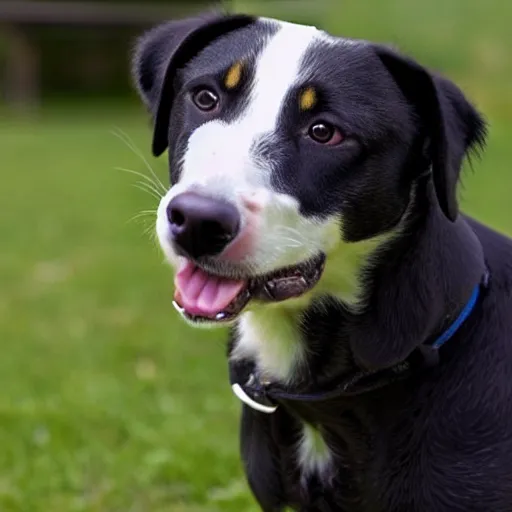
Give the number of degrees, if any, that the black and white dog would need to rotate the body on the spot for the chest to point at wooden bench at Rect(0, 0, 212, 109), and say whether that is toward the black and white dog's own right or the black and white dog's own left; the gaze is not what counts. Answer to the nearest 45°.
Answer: approximately 90° to the black and white dog's own right

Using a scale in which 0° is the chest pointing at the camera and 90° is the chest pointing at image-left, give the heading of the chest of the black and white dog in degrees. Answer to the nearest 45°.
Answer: approximately 45°
